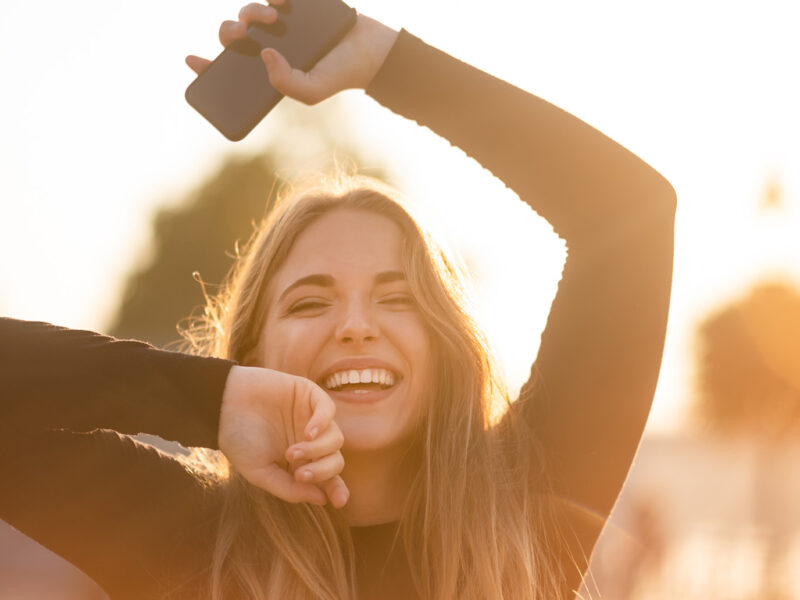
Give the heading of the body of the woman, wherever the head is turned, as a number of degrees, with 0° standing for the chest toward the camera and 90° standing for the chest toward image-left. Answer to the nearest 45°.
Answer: approximately 0°

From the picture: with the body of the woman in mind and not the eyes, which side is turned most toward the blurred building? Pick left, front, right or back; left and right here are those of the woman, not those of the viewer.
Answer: back

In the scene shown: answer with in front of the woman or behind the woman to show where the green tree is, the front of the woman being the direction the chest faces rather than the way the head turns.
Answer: behind
